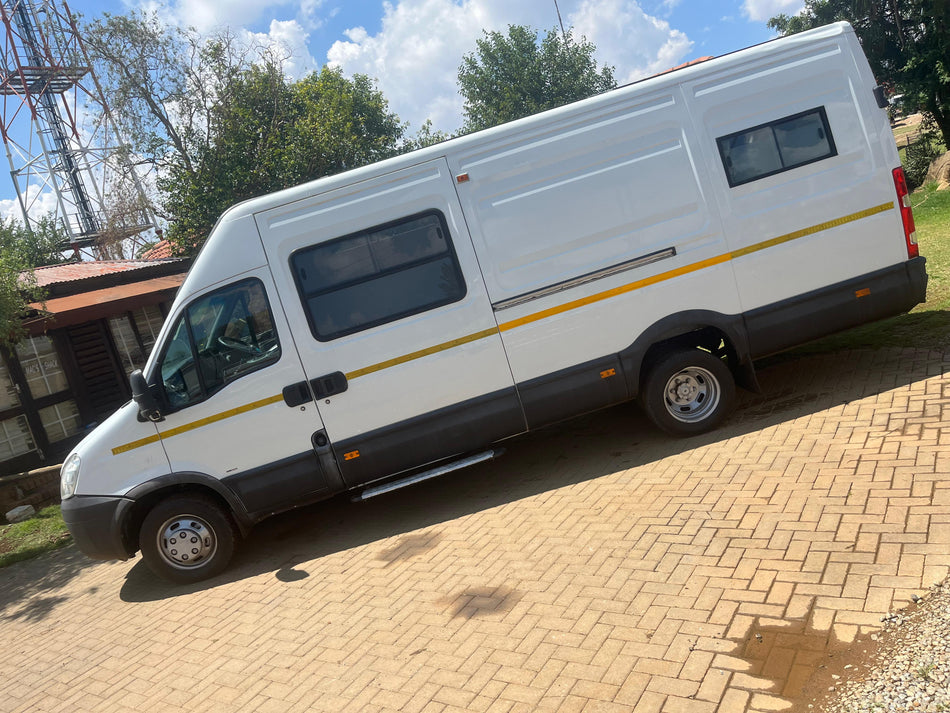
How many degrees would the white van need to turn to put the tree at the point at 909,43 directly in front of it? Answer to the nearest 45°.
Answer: approximately 135° to its right

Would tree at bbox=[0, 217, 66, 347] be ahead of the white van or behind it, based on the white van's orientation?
ahead

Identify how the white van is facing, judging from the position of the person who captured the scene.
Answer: facing to the left of the viewer

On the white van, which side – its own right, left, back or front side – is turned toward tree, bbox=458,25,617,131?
right

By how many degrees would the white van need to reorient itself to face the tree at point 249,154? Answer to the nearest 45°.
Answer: approximately 90° to its right
